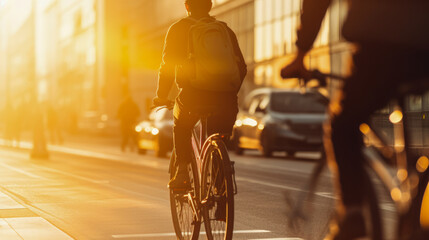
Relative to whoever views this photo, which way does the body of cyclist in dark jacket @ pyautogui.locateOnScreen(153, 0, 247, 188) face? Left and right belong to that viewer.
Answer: facing away from the viewer

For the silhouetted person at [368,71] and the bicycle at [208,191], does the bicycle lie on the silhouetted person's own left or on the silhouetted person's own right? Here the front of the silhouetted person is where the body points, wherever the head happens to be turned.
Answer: on the silhouetted person's own right

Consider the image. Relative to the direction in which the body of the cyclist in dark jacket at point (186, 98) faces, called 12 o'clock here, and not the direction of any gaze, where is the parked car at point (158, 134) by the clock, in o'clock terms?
The parked car is roughly at 12 o'clock from the cyclist in dark jacket.

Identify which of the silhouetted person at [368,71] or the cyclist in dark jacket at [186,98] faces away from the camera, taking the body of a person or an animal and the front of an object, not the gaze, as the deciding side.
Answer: the cyclist in dark jacket

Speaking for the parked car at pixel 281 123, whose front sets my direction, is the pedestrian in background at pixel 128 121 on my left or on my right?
on my right

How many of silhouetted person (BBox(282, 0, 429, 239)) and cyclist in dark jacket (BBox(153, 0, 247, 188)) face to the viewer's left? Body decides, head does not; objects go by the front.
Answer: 1

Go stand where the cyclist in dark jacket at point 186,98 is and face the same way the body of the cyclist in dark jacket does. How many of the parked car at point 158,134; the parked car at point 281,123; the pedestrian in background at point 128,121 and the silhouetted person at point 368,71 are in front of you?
3

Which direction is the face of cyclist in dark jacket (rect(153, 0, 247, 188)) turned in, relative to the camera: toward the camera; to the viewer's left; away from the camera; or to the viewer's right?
away from the camera

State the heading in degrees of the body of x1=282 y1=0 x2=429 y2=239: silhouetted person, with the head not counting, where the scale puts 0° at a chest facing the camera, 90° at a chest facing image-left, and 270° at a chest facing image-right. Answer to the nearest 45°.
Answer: approximately 90°

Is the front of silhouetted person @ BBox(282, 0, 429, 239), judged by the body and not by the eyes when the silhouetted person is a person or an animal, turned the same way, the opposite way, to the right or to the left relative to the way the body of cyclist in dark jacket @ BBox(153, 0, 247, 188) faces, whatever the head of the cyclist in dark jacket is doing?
to the left
